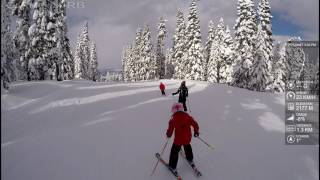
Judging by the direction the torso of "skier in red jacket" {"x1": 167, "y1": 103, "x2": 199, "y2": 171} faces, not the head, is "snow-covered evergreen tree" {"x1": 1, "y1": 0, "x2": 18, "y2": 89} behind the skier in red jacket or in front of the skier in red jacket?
in front

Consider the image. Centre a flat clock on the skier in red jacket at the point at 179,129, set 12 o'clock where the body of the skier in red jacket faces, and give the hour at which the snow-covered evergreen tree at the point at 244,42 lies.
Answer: The snow-covered evergreen tree is roughly at 2 o'clock from the skier in red jacket.

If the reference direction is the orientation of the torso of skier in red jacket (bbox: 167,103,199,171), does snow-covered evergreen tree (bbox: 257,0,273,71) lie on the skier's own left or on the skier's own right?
on the skier's own right

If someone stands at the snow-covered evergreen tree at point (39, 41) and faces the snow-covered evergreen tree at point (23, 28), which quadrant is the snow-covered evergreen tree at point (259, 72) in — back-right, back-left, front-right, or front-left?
back-right

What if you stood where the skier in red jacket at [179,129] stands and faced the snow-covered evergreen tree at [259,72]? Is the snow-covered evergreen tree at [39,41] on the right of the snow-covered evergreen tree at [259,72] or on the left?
left

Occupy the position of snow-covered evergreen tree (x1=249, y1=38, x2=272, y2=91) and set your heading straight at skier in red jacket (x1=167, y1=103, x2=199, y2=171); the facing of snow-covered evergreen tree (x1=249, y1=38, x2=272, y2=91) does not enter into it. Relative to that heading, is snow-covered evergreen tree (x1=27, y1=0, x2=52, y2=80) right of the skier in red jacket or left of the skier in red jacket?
right

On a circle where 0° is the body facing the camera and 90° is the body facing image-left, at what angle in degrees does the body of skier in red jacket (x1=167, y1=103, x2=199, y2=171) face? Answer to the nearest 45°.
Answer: approximately 135°

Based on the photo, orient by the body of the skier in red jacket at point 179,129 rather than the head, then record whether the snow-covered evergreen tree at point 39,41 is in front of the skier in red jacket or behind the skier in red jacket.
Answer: in front

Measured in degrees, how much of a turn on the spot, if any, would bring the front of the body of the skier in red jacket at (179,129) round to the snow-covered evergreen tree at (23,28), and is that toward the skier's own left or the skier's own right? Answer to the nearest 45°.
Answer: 0° — they already face it
